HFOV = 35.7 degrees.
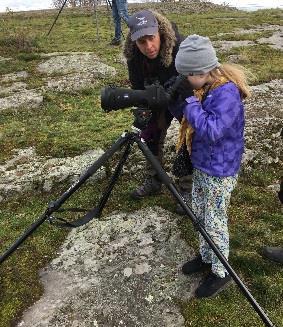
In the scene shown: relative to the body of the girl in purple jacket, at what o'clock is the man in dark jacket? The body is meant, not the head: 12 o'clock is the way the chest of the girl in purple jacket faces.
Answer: The man in dark jacket is roughly at 2 o'clock from the girl in purple jacket.

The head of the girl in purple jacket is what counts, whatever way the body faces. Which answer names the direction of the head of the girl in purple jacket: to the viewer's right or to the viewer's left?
to the viewer's left

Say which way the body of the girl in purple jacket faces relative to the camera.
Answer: to the viewer's left
